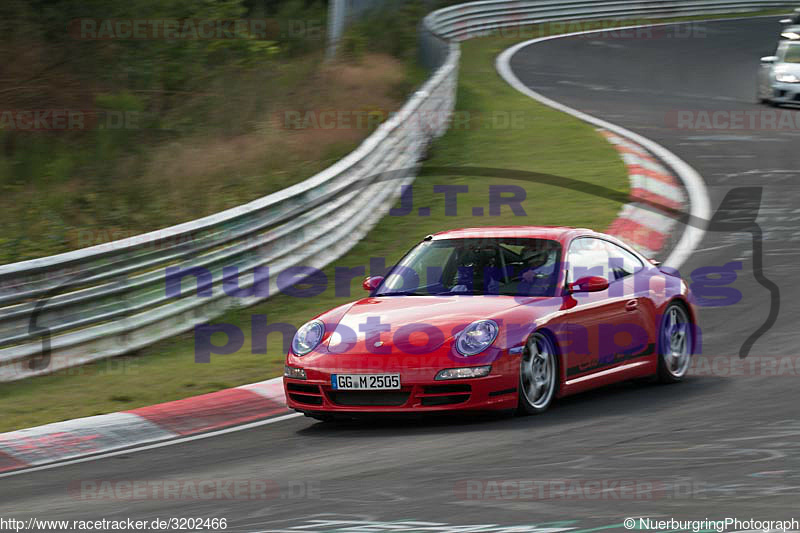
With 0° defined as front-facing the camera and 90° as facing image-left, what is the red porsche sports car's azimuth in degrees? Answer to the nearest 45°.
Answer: approximately 45°

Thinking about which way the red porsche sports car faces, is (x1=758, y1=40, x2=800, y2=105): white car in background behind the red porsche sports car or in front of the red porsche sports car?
behind

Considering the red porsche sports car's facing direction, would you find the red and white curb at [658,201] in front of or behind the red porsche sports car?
behind

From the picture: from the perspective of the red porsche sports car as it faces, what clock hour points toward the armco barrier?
The armco barrier is roughly at 3 o'clock from the red porsche sports car.
